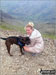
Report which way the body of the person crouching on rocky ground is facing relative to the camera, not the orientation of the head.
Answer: to the viewer's left
